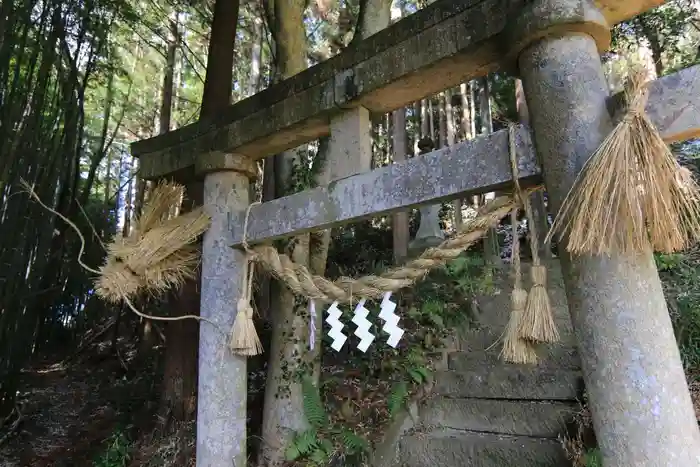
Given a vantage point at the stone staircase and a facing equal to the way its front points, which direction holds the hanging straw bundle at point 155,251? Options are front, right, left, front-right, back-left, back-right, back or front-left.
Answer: front-right

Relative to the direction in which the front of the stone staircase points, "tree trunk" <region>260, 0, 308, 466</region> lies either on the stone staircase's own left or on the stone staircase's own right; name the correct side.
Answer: on the stone staircase's own right

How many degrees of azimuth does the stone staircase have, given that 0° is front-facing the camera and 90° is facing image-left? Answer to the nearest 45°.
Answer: approximately 0°

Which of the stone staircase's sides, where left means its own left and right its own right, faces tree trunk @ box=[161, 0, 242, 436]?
right

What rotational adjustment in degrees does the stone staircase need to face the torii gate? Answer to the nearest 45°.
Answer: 0° — it already faces it

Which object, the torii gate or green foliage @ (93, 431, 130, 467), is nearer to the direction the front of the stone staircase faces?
the torii gate

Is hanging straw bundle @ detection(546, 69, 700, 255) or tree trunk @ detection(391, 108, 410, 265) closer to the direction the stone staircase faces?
the hanging straw bundle

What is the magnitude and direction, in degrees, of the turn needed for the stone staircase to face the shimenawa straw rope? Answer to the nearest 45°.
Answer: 0° — it already faces it

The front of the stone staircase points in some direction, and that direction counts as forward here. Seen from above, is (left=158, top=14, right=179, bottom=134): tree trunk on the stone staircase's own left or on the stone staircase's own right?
on the stone staircase's own right

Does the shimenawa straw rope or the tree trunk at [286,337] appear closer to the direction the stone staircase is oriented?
the shimenawa straw rope

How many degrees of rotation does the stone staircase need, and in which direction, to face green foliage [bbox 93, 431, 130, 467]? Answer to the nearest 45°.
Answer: approximately 90° to its right

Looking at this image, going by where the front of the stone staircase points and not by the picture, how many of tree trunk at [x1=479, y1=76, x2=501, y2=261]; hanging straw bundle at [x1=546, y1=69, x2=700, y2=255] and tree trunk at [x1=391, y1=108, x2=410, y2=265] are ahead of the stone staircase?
1

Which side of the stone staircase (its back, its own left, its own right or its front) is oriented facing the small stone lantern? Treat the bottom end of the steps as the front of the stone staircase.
back
